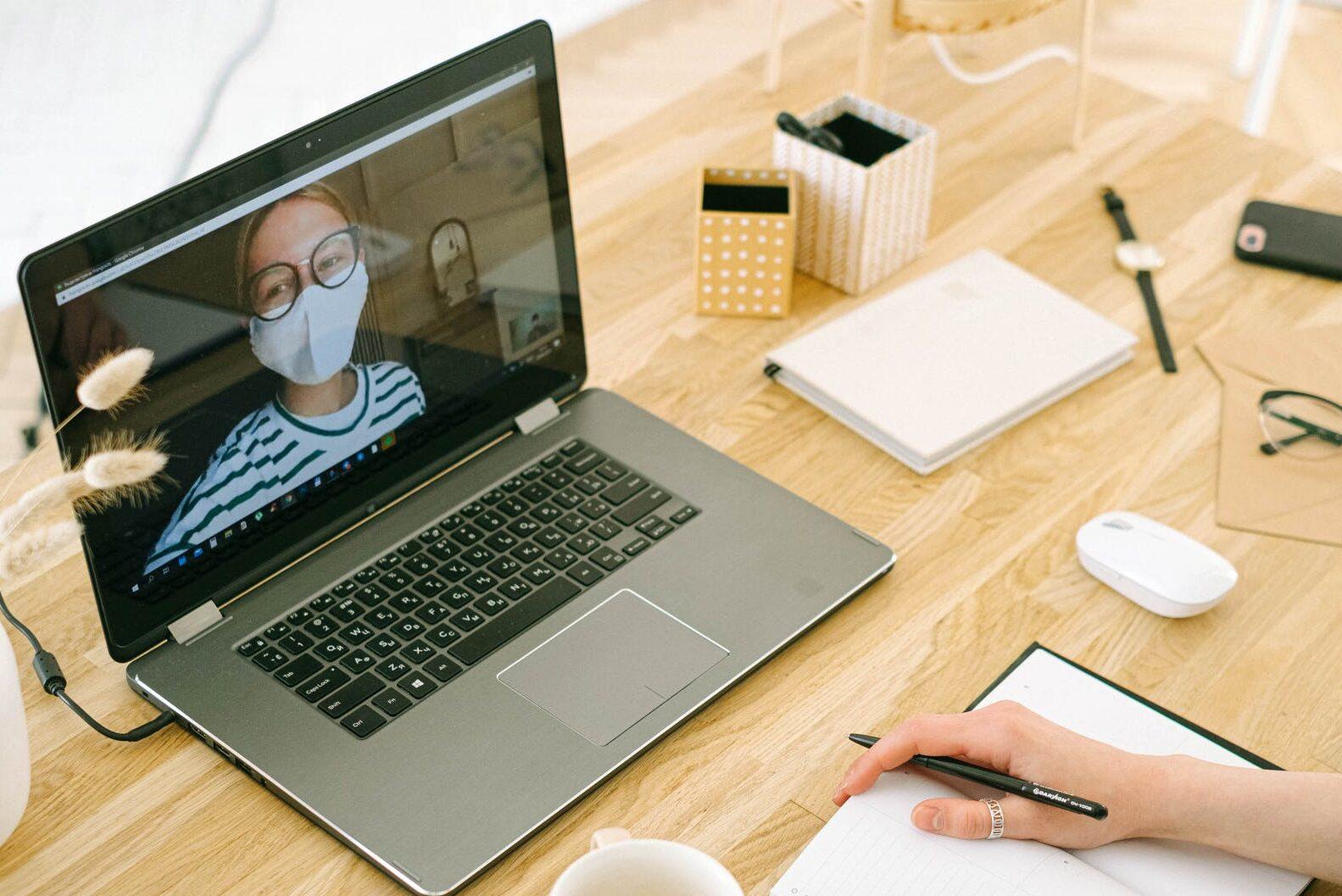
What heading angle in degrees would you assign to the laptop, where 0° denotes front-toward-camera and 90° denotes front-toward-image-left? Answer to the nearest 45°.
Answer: approximately 315°

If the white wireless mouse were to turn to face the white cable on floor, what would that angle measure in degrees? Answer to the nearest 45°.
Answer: approximately 45° to its right

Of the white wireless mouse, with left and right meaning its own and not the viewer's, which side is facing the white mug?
left

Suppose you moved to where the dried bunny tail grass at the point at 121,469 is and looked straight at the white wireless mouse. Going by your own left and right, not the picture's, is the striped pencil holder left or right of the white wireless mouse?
left

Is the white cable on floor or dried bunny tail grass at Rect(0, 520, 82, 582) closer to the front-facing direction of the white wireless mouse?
the white cable on floor

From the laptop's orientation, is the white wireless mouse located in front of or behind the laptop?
in front

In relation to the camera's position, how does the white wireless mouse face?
facing away from the viewer and to the left of the viewer
